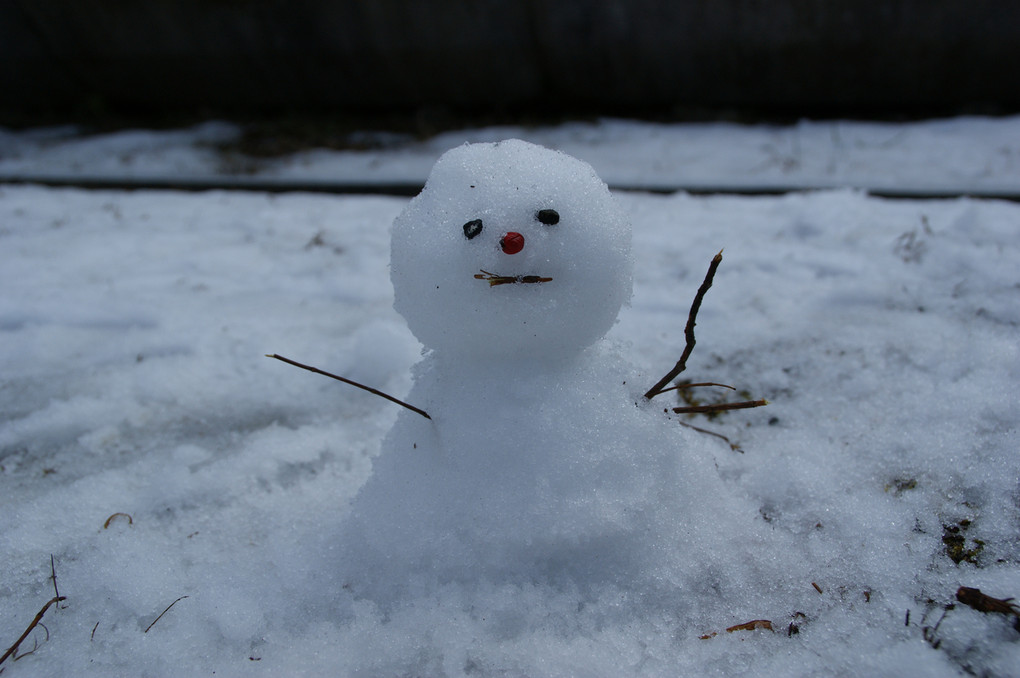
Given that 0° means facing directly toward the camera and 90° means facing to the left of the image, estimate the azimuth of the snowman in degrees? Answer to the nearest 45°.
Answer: approximately 0°

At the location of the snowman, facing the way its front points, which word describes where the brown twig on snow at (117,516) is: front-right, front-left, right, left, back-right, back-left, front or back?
right

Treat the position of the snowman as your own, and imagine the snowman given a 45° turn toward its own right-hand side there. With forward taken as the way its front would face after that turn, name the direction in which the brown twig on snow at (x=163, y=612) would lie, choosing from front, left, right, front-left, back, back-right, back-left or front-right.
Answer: front-right

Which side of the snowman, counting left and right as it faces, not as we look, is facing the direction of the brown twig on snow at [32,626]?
right

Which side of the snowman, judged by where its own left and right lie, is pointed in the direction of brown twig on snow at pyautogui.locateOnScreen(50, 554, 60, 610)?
right

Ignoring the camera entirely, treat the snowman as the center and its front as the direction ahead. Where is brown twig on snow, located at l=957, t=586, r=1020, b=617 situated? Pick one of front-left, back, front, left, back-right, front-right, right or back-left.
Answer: left
